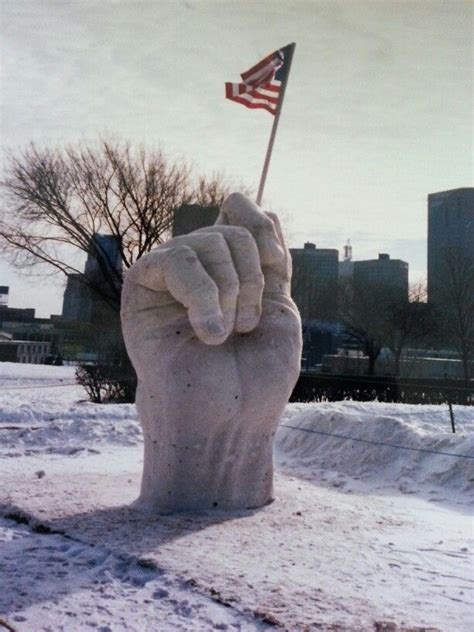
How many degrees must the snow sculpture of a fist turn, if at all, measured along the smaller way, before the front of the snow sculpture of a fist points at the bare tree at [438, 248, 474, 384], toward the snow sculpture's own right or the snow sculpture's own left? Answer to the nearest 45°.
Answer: approximately 135° to the snow sculpture's own left

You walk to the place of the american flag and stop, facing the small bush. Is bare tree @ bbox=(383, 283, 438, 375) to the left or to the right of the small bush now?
right

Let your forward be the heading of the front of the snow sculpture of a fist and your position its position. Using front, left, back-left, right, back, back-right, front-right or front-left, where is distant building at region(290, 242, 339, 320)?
back

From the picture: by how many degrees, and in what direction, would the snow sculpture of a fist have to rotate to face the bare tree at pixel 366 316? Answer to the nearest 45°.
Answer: approximately 180°

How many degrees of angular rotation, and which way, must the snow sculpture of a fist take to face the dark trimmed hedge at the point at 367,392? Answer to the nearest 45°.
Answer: approximately 180°

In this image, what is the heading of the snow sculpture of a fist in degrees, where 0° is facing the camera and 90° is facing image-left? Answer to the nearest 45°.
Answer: approximately 0°

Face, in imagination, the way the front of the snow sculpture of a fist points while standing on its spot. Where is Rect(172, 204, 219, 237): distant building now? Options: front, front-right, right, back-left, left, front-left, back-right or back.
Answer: back

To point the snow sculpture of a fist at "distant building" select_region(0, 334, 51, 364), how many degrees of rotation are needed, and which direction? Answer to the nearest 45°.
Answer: approximately 180°

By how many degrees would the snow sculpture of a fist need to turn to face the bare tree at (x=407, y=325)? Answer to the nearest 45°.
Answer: approximately 180°
